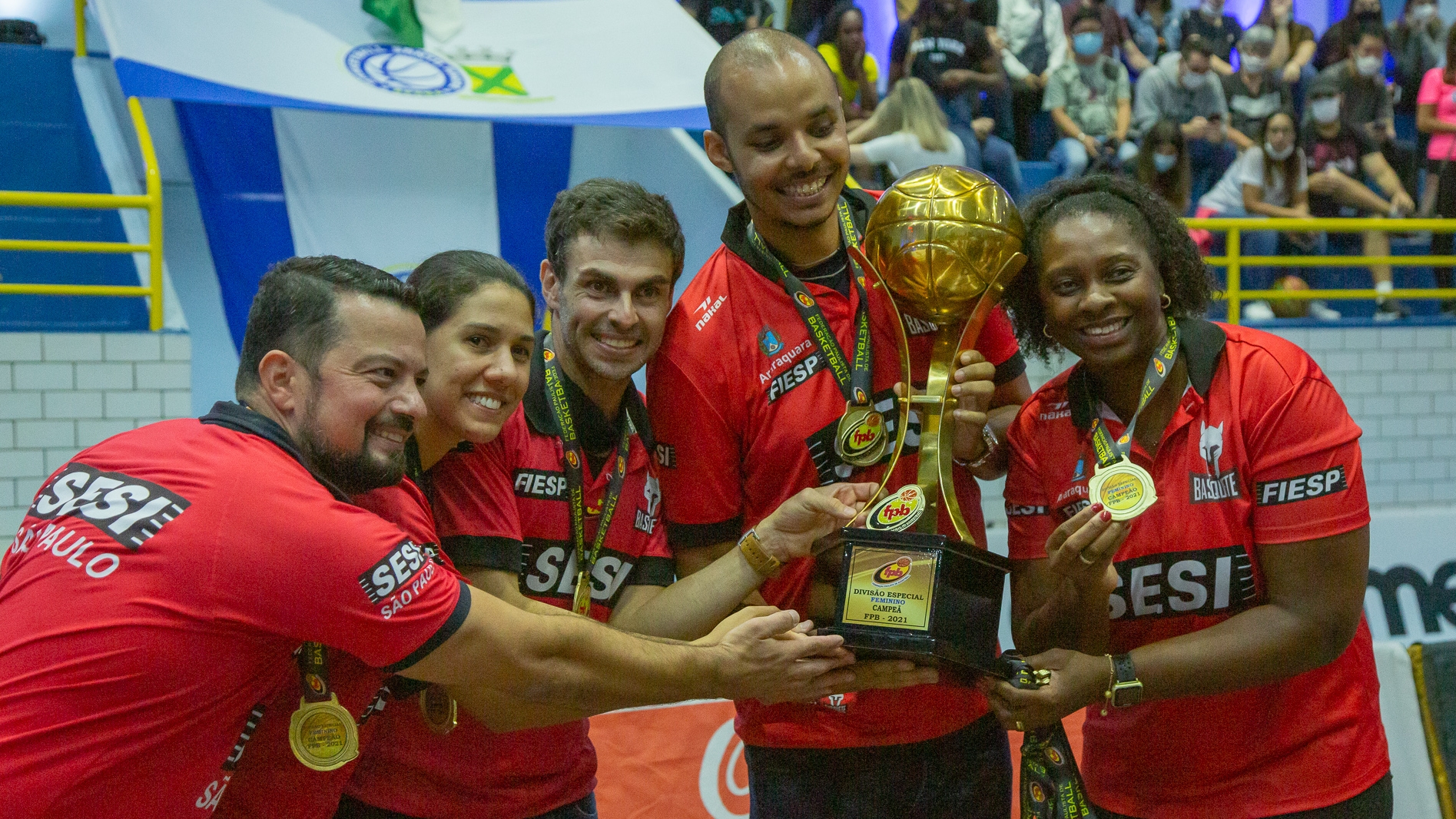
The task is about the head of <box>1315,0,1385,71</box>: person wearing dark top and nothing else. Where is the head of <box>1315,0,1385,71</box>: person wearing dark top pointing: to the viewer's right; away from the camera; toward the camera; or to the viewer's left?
toward the camera

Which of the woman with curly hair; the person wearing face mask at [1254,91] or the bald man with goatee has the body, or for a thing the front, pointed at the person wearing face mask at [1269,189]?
the person wearing face mask at [1254,91]

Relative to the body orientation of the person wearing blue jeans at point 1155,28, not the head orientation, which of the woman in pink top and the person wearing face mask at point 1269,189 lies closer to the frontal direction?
the person wearing face mask

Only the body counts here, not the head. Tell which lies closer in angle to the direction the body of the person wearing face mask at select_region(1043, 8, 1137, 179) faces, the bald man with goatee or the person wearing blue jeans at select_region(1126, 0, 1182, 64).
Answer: the bald man with goatee

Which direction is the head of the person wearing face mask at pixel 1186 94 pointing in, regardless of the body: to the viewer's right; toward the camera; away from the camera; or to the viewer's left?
toward the camera

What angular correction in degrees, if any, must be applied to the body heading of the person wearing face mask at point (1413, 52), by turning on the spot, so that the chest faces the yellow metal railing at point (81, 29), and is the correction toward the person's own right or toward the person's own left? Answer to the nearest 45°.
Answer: approximately 45° to the person's own right

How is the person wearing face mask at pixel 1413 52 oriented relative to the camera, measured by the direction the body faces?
toward the camera

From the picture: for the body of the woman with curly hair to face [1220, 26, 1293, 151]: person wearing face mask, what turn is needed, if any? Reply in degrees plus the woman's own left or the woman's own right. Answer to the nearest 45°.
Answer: approximately 135° to the woman's own right

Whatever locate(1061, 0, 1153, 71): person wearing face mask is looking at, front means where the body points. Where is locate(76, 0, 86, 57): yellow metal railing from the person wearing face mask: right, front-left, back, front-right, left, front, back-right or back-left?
front-right

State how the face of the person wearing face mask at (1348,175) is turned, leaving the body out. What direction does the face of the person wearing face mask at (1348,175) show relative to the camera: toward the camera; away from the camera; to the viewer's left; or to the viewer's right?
toward the camera

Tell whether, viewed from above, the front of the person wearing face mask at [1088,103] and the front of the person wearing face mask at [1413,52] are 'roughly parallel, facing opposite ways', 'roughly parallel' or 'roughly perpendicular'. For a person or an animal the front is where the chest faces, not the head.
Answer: roughly parallel

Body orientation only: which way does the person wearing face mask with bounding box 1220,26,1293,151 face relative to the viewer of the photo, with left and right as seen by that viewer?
facing the viewer

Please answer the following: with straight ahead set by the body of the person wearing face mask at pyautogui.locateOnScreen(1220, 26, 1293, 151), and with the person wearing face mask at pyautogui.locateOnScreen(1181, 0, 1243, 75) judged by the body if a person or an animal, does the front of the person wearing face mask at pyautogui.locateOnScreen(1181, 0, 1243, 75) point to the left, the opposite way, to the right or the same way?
the same way

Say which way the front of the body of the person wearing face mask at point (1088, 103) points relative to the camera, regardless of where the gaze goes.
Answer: toward the camera

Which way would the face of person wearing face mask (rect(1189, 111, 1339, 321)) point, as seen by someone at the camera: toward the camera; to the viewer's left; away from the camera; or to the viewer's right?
toward the camera
